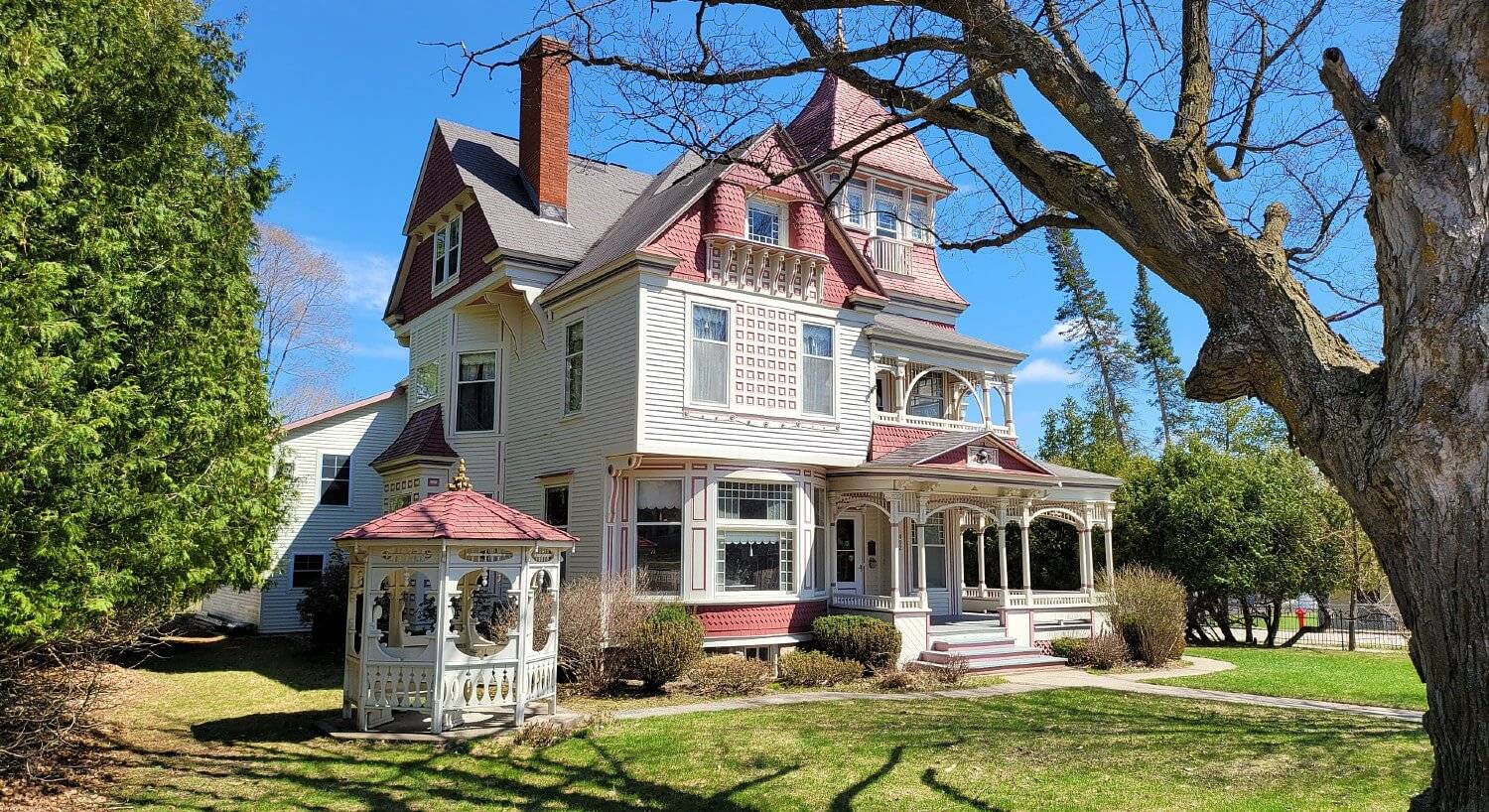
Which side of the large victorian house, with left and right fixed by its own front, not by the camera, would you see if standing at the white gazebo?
right

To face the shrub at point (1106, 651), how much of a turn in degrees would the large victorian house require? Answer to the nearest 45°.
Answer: approximately 45° to its left

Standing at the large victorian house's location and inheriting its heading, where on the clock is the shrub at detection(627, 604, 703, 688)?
The shrub is roughly at 2 o'clock from the large victorian house.

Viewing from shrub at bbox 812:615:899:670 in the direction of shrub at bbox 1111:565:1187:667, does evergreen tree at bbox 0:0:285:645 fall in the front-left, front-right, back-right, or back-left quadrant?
back-right

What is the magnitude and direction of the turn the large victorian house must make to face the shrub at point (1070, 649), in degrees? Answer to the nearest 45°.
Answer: approximately 45° to its left

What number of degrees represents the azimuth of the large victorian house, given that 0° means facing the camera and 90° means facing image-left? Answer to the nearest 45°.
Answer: approximately 315°

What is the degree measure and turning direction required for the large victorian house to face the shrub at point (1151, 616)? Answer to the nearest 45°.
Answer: approximately 45° to its left
